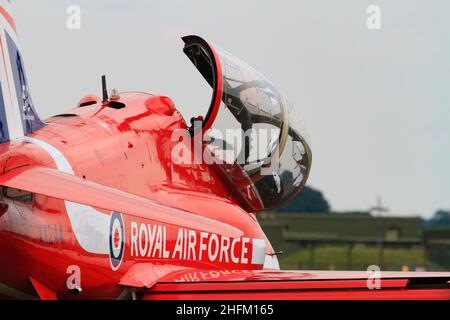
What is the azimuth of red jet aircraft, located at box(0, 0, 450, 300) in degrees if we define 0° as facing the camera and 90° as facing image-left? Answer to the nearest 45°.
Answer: approximately 225°
